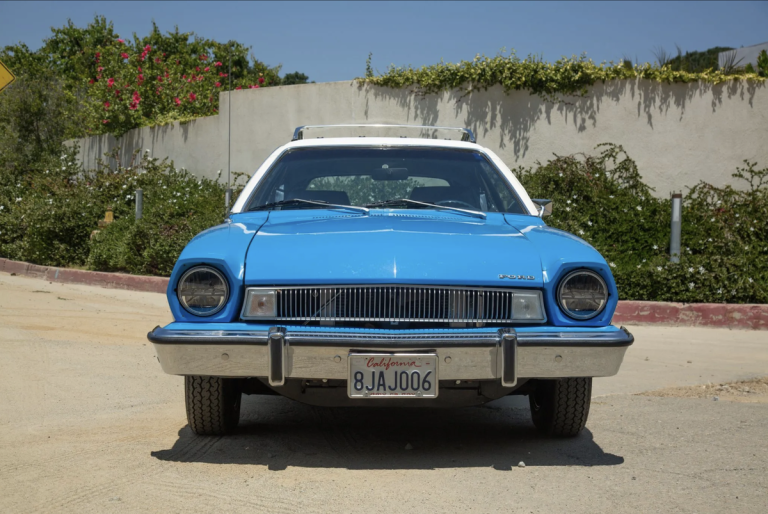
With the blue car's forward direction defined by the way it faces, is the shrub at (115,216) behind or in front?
behind

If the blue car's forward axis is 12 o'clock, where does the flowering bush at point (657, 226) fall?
The flowering bush is roughly at 7 o'clock from the blue car.

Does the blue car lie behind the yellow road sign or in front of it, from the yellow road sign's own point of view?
in front

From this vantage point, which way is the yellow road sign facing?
toward the camera

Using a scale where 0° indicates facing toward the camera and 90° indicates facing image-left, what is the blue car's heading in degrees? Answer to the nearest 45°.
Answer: approximately 0°

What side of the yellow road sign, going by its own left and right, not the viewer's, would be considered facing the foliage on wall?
left

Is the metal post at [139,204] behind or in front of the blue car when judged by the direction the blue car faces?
behind
